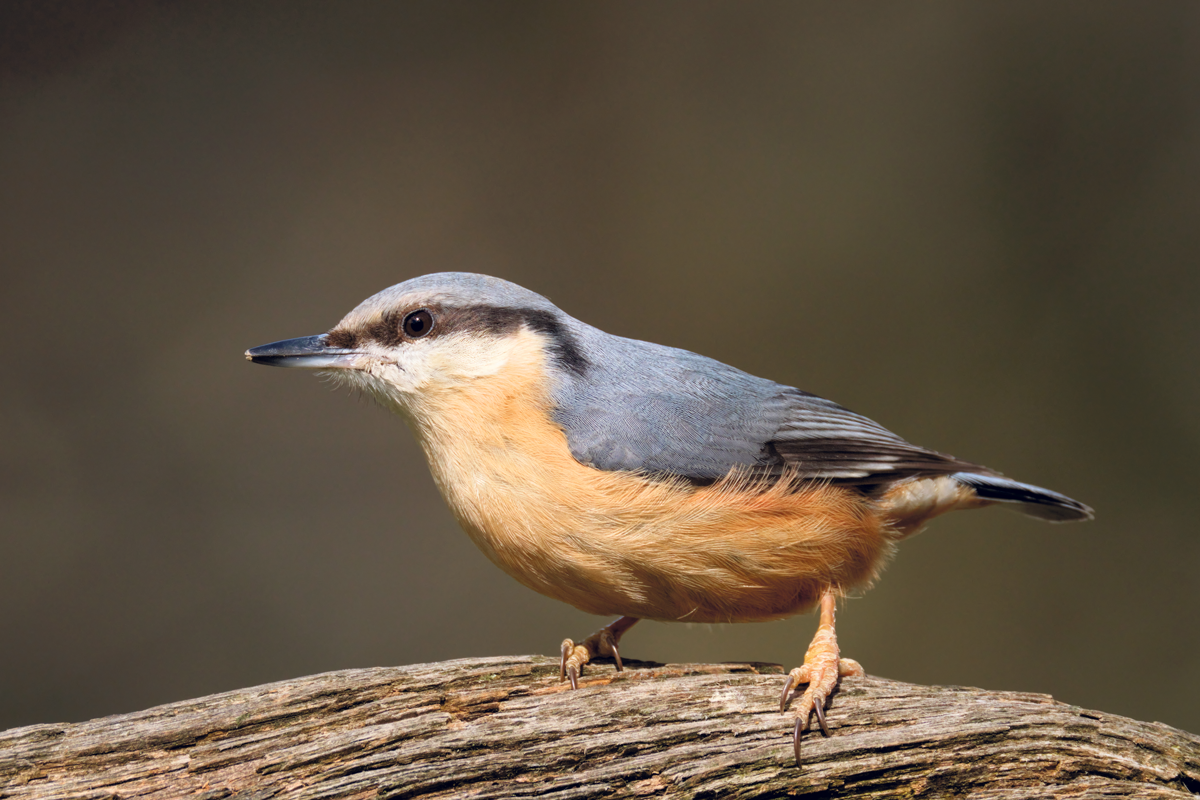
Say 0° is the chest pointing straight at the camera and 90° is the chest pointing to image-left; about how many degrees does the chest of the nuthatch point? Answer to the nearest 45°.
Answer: approximately 90°
